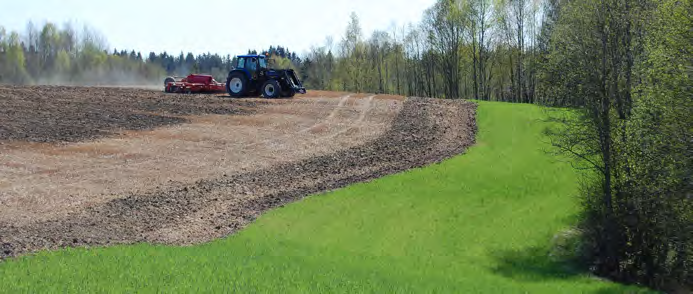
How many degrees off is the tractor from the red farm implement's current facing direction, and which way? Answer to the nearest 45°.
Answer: approximately 45° to its right

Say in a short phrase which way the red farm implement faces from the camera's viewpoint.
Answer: facing to the right of the viewer
